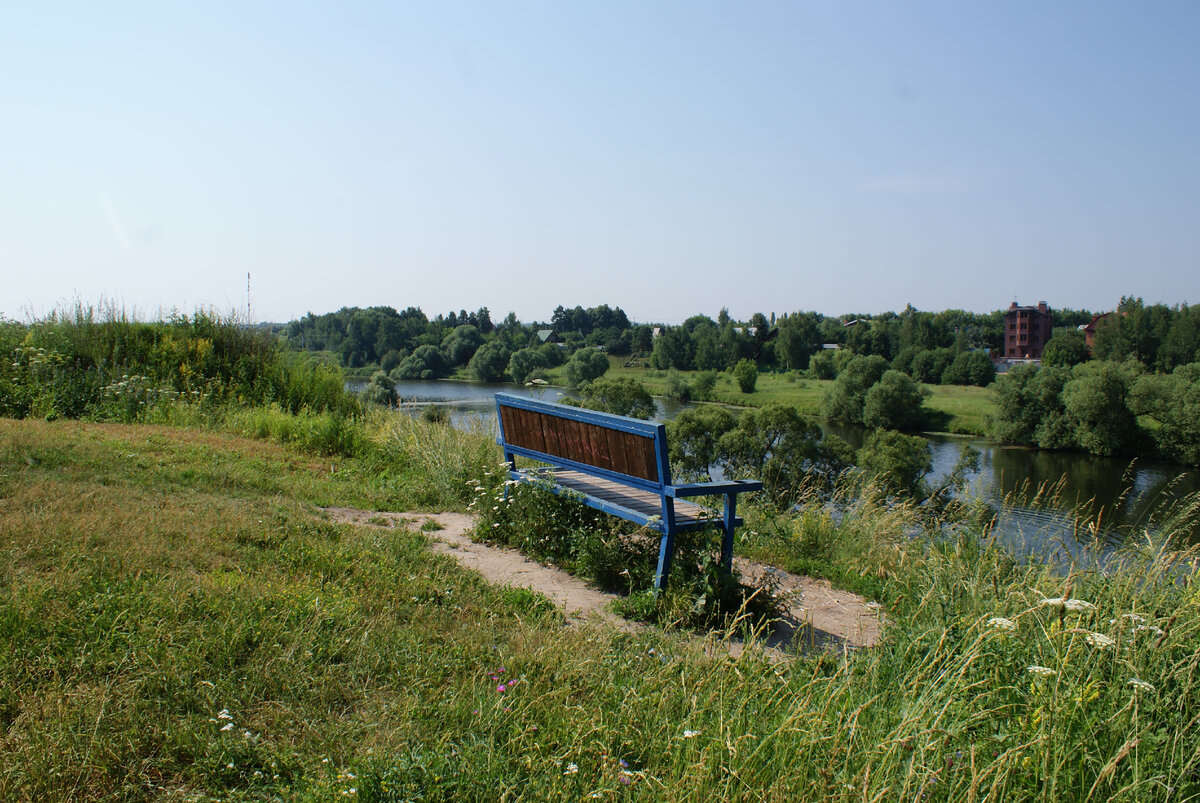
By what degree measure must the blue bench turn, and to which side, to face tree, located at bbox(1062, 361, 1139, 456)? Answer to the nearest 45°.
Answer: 0° — it already faces it

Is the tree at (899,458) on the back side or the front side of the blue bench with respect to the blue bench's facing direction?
on the front side

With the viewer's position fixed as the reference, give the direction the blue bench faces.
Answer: facing away from the viewer and to the right of the viewer

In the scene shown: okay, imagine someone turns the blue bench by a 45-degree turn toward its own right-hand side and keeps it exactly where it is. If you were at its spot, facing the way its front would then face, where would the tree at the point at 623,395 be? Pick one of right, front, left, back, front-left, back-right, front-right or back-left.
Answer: left

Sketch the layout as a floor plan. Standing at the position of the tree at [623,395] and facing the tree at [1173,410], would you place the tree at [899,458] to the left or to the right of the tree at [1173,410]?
right

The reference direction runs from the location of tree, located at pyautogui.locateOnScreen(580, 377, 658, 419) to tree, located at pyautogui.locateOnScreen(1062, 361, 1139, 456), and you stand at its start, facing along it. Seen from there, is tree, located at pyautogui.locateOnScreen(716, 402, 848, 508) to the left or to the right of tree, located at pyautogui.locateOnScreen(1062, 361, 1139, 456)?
right

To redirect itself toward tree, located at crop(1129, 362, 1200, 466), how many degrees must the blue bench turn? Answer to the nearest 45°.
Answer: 0° — it already faces it

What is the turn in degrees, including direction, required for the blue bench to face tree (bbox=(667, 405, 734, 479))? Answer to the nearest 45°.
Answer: approximately 45° to its left
